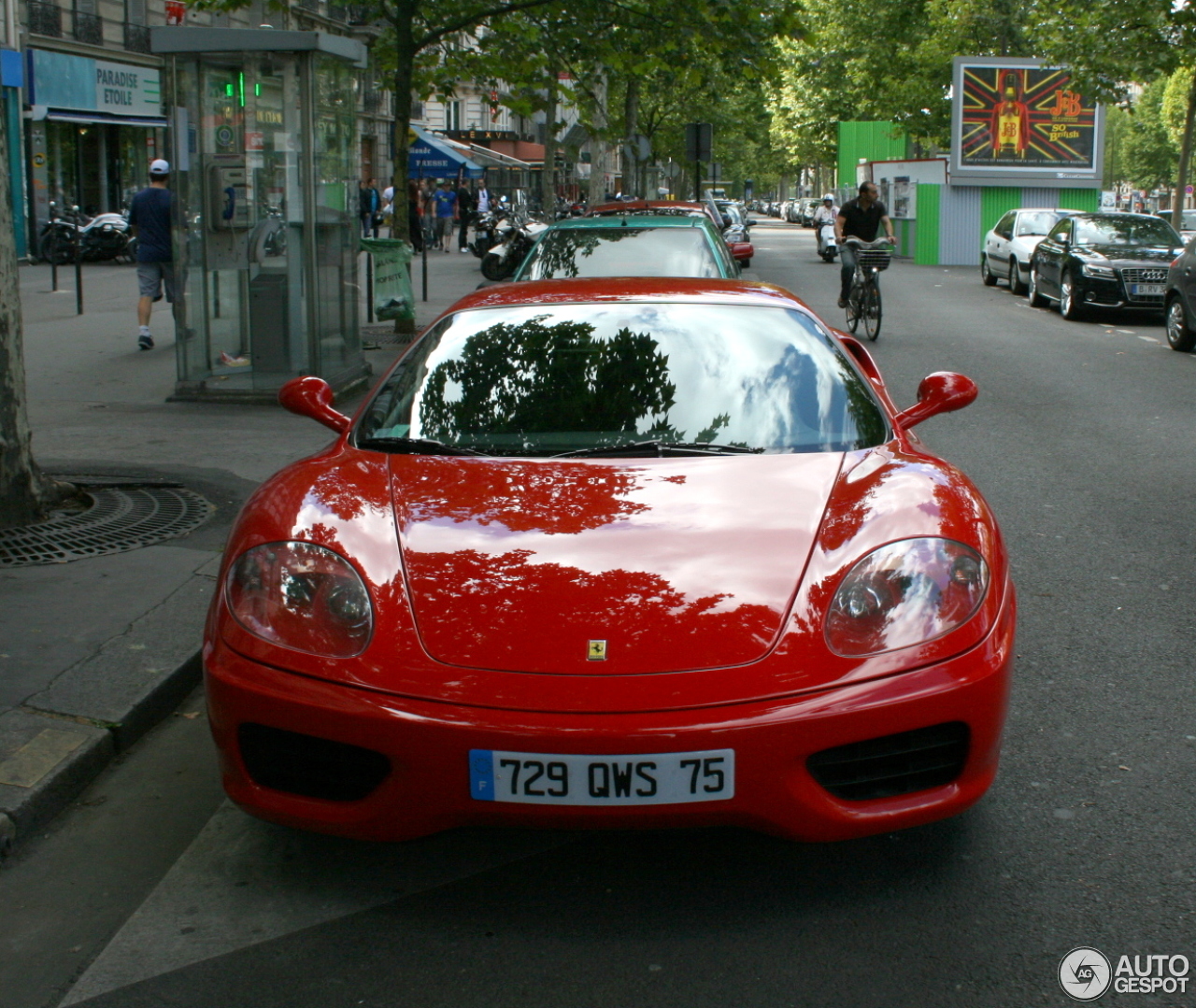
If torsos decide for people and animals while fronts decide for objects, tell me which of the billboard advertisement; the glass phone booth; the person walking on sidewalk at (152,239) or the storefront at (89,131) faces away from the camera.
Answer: the person walking on sidewalk

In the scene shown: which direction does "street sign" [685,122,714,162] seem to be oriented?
away from the camera

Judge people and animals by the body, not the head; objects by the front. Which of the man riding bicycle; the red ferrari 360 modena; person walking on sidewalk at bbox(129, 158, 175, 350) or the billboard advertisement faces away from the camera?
the person walking on sidewalk

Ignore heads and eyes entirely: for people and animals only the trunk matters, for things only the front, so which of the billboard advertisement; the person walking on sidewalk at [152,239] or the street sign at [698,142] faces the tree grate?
the billboard advertisement

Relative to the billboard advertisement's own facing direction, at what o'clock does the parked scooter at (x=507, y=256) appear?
The parked scooter is roughly at 1 o'clock from the billboard advertisement.

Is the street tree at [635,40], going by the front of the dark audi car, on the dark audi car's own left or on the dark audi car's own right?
on the dark audi car's own right

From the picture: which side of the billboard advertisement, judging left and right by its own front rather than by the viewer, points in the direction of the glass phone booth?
front

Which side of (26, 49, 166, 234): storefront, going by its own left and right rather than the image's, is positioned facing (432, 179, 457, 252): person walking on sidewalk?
left

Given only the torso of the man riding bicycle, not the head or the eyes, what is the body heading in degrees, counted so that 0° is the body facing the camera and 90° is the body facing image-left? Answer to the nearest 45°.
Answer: approximately 0°

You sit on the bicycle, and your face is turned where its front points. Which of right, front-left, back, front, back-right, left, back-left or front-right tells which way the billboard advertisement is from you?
back

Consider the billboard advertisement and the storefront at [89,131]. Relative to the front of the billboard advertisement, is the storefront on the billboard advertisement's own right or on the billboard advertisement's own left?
on the billboard advertisement's own right

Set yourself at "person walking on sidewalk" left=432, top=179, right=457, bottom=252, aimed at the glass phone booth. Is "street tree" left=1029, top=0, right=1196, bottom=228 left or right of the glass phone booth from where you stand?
left
